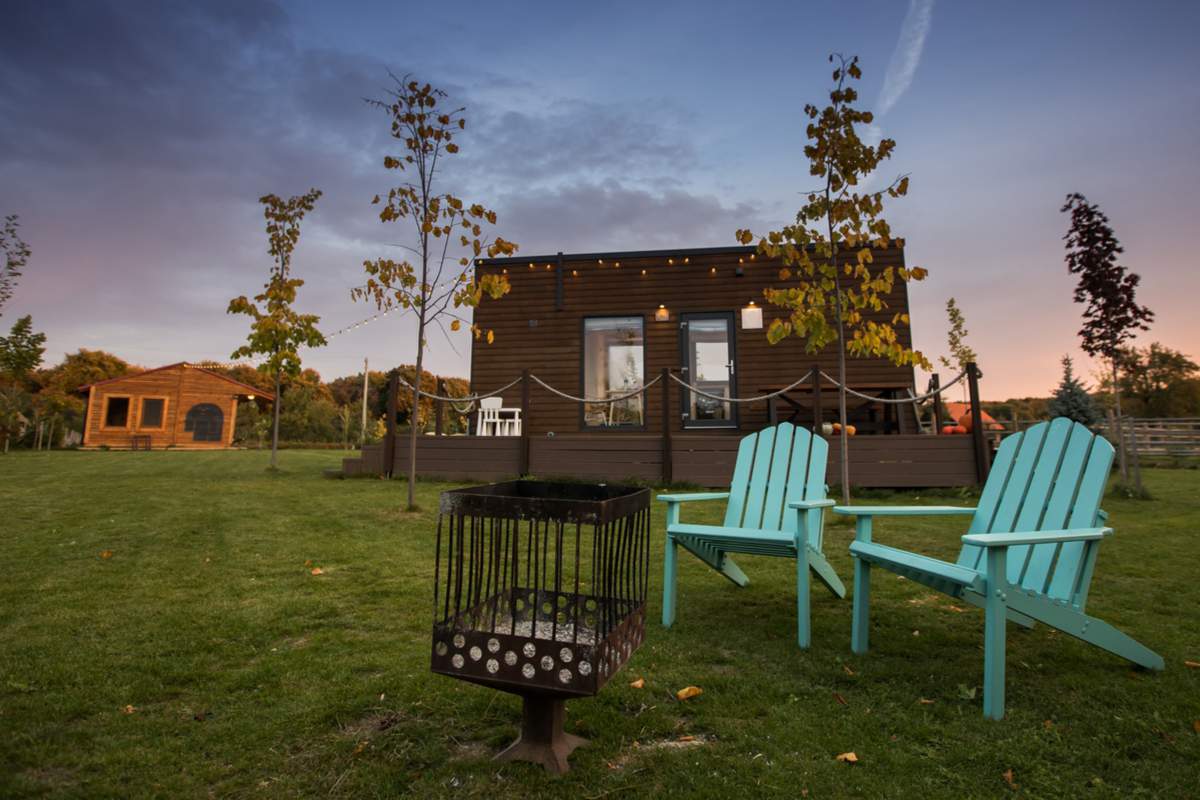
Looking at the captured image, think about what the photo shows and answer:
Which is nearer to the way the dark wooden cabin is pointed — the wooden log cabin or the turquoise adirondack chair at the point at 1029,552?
the turquoise adirondack chair

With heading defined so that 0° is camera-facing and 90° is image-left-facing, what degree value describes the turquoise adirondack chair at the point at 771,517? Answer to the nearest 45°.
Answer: approximately 45°

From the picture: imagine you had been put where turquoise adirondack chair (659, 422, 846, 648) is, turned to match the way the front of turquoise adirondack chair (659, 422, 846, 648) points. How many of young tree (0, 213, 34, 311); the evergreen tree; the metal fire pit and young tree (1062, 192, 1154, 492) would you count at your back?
2

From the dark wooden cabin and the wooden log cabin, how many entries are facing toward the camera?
2

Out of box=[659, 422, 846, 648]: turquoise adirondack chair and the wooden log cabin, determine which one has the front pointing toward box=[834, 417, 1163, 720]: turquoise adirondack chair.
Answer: the wooden log cabin

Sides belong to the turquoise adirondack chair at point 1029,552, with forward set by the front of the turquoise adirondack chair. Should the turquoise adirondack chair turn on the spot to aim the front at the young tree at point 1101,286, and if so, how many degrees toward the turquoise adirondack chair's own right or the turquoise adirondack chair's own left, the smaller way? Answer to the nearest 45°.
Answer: approximately 135° to the turquoise adirondack chair's own right

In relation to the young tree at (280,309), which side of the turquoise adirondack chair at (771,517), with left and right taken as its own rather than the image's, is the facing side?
right

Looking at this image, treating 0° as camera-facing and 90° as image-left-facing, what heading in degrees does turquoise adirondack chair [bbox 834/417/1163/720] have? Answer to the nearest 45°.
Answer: approximately 45°

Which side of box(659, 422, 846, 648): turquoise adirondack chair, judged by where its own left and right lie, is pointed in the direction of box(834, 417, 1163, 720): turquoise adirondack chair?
left

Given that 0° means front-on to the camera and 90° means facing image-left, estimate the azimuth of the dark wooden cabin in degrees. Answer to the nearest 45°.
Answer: approximately 0°

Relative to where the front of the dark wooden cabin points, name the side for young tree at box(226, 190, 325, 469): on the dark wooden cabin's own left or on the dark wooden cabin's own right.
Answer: on the dark wooden cabin's own right

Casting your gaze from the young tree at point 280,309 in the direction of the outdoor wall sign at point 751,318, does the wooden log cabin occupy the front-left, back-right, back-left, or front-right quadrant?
back-left

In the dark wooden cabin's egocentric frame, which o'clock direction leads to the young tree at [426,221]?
The young tree is roughly at 1 o'clock from the dark wooden cabin.
